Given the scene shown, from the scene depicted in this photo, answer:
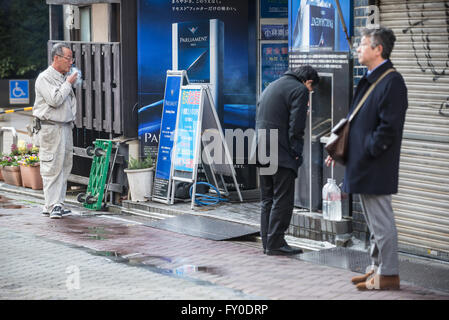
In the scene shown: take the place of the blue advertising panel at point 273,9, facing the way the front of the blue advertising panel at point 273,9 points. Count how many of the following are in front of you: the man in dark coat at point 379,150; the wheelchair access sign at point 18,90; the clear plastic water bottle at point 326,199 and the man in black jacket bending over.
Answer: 3

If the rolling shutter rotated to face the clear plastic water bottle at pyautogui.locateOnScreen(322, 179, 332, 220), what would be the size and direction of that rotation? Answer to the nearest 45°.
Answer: approximately 90° to its right

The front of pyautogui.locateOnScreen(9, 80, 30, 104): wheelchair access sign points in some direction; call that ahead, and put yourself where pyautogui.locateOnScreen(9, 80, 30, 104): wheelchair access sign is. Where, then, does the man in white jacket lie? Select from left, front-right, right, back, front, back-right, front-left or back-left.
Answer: front

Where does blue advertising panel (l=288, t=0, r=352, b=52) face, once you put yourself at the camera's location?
facing the viewer

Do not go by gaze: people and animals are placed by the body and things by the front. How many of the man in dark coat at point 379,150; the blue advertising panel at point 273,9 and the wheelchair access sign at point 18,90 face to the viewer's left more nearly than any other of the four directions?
1

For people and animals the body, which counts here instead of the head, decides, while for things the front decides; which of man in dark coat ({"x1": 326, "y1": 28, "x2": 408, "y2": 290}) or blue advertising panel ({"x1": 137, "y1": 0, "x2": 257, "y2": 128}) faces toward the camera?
the blue advertising panel

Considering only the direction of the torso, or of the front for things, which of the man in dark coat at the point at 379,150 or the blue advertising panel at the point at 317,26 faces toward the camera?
the blue advertising panel

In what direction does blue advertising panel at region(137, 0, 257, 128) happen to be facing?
toward the camera

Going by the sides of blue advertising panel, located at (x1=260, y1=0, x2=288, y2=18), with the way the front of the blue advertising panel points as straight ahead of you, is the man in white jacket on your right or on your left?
on your right

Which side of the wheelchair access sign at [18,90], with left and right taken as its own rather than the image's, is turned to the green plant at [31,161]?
front

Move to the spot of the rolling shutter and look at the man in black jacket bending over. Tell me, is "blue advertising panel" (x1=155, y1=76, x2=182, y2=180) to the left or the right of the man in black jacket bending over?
right

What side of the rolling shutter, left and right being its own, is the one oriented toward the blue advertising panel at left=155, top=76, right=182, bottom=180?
right

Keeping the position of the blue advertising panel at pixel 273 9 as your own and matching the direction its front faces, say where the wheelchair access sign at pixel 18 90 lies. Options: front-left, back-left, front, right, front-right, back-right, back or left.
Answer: back-right

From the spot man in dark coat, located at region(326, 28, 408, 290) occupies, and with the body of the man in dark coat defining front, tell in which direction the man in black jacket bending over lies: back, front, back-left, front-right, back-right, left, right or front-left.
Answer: front-right

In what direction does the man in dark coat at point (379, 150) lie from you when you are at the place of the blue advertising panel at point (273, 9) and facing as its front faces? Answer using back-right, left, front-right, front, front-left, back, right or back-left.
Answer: front

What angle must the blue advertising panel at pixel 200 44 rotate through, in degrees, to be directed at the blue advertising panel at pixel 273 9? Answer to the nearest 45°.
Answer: approximately 90° to its left

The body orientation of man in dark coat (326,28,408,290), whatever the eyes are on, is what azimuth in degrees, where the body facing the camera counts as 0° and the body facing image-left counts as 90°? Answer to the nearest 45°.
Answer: approximately 90°

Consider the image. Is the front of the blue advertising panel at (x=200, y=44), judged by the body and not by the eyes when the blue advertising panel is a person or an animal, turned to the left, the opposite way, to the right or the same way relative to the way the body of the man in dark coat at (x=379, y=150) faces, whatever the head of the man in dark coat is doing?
to the left
